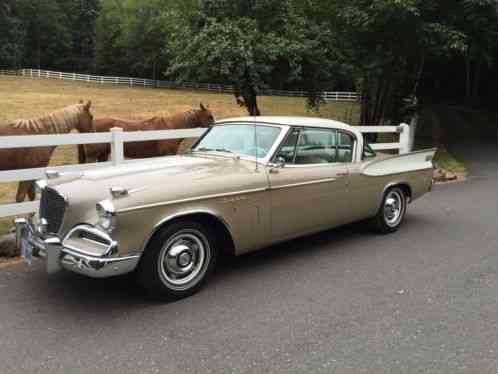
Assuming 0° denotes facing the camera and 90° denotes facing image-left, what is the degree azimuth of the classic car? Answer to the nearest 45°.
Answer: approximately 45°

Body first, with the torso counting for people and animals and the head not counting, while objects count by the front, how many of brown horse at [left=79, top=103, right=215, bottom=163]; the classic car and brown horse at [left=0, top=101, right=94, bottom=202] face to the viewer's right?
2

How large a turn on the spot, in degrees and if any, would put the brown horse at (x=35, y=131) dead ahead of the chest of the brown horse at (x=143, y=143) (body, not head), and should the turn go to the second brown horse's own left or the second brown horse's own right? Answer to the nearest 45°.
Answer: approximately 135° to the second brown horse's own right

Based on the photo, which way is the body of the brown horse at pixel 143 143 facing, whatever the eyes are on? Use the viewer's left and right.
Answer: facing to the right of the viewer

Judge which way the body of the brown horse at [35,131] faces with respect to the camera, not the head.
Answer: to the viewer's right

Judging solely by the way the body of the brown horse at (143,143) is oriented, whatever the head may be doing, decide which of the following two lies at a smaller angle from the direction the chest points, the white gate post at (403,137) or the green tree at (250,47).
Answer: the white gate post

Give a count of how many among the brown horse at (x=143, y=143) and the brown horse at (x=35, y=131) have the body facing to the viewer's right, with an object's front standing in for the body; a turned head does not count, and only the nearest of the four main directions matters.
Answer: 2
